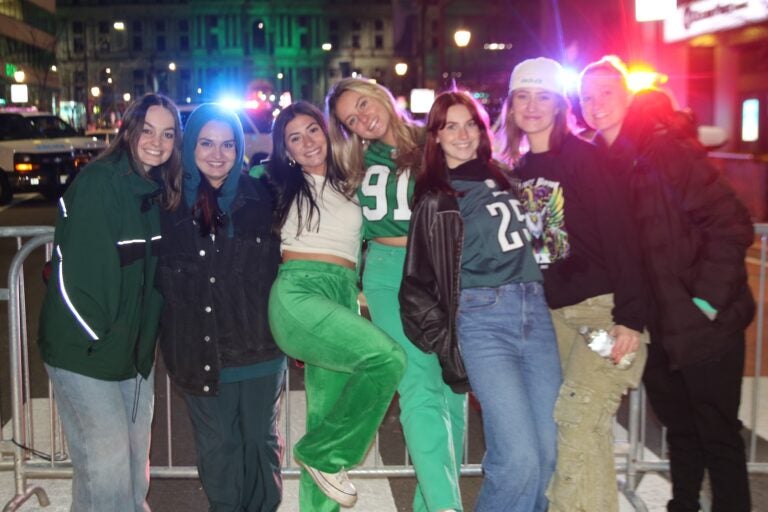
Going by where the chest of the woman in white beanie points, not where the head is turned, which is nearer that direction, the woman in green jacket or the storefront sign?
the woman in green jacket

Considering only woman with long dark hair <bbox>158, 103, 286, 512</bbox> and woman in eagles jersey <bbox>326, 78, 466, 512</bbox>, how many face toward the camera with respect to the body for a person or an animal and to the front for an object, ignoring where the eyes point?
2

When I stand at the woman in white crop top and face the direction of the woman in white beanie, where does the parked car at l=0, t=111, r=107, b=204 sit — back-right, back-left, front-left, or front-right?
back-left

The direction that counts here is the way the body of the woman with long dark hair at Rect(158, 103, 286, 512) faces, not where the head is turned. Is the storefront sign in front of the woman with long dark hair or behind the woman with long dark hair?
behind

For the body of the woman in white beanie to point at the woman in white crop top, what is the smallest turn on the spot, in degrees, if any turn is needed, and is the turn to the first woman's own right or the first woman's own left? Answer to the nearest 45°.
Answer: approximately 45° to the first woman's own right
